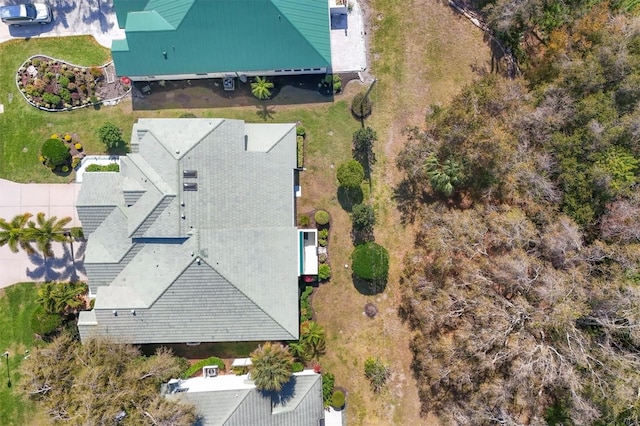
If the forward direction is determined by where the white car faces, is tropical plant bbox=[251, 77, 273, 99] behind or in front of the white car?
in front

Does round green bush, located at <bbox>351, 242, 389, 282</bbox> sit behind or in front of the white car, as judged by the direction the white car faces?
in front

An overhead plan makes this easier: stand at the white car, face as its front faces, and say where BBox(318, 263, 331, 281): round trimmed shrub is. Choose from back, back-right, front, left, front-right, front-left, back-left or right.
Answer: front-right

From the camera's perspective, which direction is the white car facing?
to the viewer's right
